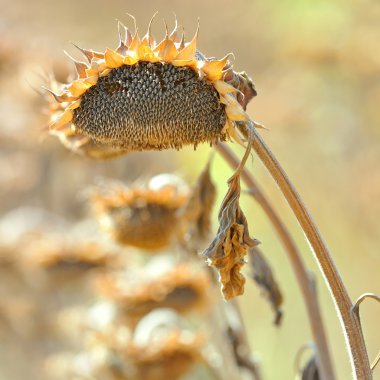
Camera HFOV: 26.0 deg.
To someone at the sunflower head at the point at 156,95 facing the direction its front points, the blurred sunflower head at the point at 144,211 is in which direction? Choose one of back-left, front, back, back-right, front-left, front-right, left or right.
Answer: back

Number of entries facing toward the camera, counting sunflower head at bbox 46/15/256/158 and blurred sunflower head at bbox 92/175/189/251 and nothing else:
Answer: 2

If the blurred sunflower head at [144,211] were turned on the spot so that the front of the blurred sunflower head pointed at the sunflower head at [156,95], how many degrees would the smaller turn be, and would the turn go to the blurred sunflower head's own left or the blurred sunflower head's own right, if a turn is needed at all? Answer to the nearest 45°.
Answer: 0° — it already faces it

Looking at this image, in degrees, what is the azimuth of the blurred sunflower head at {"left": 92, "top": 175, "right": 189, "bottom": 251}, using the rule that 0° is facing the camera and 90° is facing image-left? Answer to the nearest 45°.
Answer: approximately 0°
